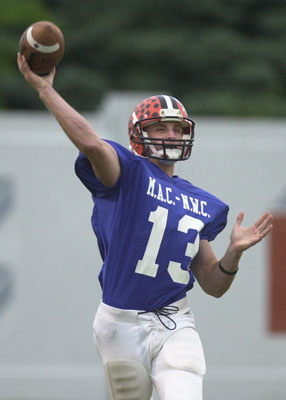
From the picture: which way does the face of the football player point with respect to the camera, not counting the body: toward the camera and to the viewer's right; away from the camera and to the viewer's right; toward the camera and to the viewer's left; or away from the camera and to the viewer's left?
toward the camera and to the viewer's right

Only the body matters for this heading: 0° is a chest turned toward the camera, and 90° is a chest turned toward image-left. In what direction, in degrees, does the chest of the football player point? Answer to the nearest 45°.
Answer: approximately 315°
